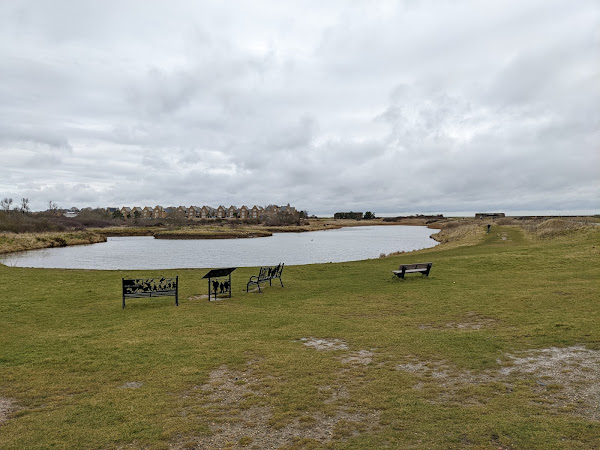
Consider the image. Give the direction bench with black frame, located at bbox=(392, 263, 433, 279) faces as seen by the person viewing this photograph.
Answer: facing away from the viewer and to the left of the viewer

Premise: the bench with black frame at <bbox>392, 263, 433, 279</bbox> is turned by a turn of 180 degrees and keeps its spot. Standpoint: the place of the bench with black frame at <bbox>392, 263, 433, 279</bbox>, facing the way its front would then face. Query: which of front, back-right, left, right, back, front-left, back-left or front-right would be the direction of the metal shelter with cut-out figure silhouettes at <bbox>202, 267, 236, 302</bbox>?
right
